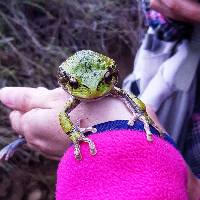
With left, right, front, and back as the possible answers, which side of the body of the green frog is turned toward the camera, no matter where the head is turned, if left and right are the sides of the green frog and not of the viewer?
front
